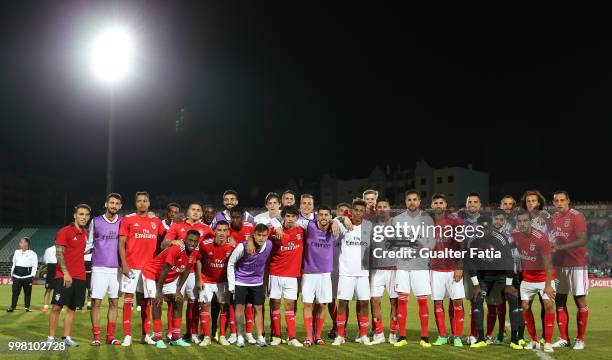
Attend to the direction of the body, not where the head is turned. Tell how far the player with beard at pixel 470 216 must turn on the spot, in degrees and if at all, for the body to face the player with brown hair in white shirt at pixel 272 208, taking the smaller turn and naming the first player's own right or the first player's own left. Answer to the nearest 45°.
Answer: approximately 90° to the first player's own right

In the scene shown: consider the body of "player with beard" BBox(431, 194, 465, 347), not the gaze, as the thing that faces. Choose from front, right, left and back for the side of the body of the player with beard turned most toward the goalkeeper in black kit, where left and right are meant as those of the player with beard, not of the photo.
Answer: left

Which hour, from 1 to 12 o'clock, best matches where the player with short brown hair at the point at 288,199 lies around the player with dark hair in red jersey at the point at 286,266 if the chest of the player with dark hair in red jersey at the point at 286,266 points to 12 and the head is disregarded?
the player with short brown hair at the point at 288,199 is roughly at 6 o'clock from the player with dark hair in red jersey at the point at 286,266.

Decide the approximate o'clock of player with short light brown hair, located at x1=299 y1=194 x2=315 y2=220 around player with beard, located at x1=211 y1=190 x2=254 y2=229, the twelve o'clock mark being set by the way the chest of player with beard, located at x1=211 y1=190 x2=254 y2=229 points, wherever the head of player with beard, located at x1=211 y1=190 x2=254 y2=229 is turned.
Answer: player with short light brown hair, located at x1=299 y1=194 x2=315 y2=220 is roughly at 10 o'clock from player with beard, located at x1=211 y1=190 x2=254 y2=229.

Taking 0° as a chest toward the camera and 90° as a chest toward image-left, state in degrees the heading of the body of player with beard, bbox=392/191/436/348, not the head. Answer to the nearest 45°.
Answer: approximately 0°

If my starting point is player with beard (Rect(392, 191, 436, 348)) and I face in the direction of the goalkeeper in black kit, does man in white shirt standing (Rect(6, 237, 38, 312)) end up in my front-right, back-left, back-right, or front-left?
back-left
